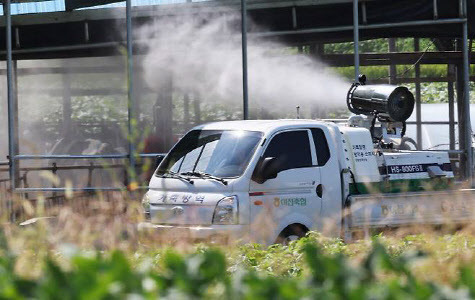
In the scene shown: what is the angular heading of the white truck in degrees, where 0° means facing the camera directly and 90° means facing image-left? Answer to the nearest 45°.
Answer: approximately 45°
